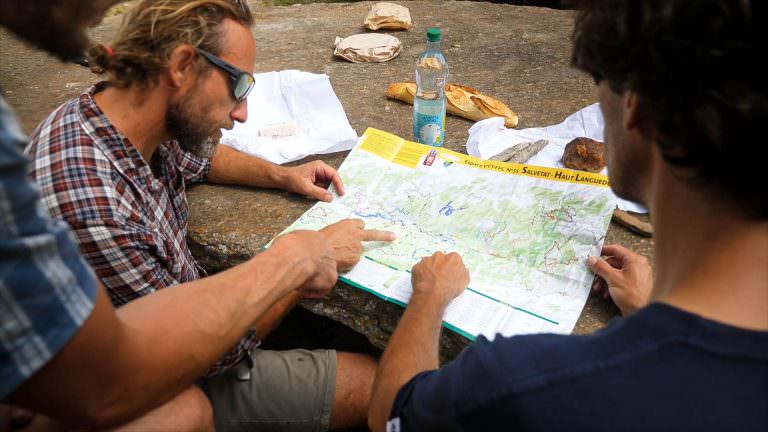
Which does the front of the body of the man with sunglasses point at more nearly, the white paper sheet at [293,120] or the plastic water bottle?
the plastic water bottle

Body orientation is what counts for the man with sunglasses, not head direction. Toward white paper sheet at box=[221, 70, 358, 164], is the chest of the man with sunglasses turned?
no

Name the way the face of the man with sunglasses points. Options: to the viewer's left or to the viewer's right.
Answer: to the viewer's right

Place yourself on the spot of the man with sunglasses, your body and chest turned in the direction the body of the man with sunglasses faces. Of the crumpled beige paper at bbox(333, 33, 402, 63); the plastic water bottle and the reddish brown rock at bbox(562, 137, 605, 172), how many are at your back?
0

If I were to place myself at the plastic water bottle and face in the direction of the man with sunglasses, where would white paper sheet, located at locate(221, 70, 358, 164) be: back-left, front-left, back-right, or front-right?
front-right

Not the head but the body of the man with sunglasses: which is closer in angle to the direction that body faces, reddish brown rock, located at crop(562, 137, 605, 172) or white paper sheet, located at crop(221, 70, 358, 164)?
the reddish brown rock

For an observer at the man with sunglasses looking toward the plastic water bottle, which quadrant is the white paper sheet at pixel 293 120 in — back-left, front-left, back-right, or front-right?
front-left

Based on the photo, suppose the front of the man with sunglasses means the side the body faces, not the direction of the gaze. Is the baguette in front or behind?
in front

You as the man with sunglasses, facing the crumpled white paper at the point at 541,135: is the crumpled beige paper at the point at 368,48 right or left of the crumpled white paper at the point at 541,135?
left

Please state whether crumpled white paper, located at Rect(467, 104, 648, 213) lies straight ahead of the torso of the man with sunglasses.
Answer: yes

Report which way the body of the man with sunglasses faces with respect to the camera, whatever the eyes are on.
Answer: to the viewer's right

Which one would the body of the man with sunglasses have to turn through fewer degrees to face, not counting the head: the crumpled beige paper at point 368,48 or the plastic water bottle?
the plastic water bottle

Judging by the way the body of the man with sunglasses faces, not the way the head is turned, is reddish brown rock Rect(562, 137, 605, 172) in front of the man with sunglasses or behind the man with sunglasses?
in front

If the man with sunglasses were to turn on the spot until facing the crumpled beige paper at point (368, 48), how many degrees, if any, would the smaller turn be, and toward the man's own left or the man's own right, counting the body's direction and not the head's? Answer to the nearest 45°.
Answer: approximately 45° to the man's own left
